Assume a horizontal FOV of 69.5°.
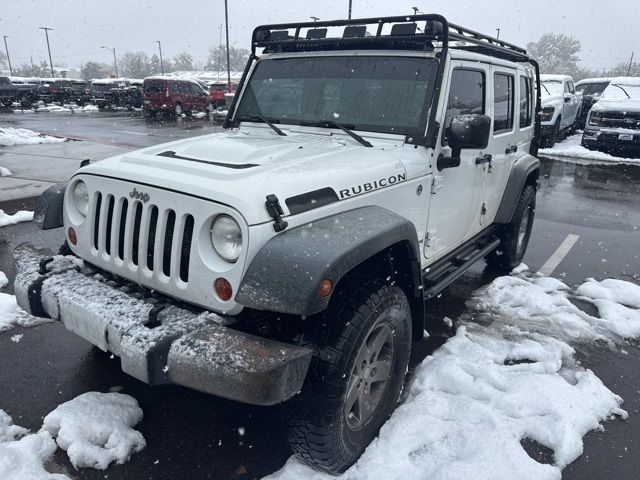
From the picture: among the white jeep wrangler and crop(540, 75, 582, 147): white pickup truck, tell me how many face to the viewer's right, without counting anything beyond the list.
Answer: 0

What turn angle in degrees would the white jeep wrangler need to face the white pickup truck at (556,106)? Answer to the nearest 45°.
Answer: approximately 180°

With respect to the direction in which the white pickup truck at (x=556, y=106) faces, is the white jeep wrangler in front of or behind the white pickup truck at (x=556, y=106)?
in front

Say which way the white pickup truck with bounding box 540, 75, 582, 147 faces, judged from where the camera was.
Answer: facing the viewer and to the left of the viewer

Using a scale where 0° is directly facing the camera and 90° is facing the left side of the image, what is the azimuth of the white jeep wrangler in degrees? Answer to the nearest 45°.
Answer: approximately 45°
